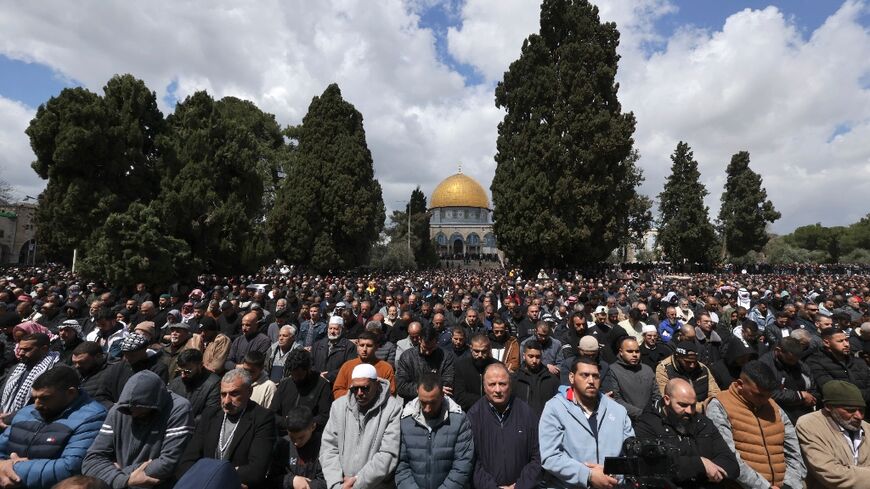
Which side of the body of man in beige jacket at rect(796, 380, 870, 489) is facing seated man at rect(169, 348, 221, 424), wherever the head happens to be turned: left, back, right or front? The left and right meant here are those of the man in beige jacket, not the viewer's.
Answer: right

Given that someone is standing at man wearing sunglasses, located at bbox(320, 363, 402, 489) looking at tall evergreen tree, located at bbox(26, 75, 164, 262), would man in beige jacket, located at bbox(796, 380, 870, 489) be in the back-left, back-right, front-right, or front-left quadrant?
back-right

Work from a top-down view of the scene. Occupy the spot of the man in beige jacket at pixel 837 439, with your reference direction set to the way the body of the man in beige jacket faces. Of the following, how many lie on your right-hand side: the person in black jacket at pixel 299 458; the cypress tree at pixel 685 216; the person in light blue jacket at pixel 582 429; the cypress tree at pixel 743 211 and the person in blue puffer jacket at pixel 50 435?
3

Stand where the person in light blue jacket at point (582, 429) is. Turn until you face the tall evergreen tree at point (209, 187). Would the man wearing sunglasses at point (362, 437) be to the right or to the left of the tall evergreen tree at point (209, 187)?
left

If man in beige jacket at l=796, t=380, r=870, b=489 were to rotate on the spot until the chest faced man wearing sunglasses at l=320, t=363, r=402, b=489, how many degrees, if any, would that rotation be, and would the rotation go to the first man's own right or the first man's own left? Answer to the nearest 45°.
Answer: approximately 90° to the first man's own right
